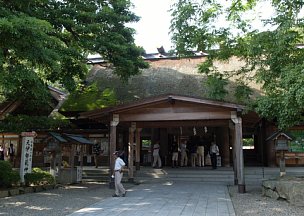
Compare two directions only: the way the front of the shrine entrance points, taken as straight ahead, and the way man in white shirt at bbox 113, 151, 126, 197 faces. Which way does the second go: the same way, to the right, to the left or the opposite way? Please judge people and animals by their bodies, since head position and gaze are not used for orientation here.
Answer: to the right

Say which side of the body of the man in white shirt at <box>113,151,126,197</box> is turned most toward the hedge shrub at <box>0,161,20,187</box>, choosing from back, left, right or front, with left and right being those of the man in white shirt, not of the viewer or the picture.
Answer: front

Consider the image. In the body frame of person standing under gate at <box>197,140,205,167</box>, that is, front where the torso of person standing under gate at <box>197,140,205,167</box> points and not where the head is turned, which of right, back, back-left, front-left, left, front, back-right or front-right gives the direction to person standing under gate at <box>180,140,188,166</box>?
left

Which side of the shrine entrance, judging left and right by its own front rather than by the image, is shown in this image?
front

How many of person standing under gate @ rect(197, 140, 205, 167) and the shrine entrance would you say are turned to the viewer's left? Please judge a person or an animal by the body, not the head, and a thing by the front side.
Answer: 0

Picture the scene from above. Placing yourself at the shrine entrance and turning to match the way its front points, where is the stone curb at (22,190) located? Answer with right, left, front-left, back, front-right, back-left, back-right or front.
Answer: right

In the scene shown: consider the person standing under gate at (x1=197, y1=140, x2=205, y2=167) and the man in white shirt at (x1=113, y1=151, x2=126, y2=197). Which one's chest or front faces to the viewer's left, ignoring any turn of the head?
the man in white shirt

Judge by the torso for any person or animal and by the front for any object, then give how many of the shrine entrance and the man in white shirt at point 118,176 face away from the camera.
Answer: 0

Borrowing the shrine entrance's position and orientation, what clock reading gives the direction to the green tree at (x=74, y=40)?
The green tree is roughly at 3 o'clock from the shrine entrance.

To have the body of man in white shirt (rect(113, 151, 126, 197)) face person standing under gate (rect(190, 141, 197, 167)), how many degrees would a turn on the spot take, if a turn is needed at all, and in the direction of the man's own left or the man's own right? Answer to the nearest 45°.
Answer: approximately 135° to the man's own right

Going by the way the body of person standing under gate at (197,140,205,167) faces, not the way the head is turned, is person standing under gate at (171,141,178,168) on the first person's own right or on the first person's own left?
on the first person's own left

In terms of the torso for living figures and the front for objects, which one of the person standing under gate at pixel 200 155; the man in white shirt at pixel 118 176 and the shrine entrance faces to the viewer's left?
the man in white shirt

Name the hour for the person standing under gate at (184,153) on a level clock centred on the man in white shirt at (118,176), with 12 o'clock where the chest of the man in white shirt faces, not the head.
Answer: The person standing under gate is roughly at 4 o'clock from the man in white shirt.

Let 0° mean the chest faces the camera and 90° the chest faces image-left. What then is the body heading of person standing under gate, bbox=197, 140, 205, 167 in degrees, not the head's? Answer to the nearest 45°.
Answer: approximately 180°

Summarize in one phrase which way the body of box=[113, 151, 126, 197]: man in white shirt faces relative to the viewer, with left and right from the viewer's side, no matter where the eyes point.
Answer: facing to the left of the viewer
